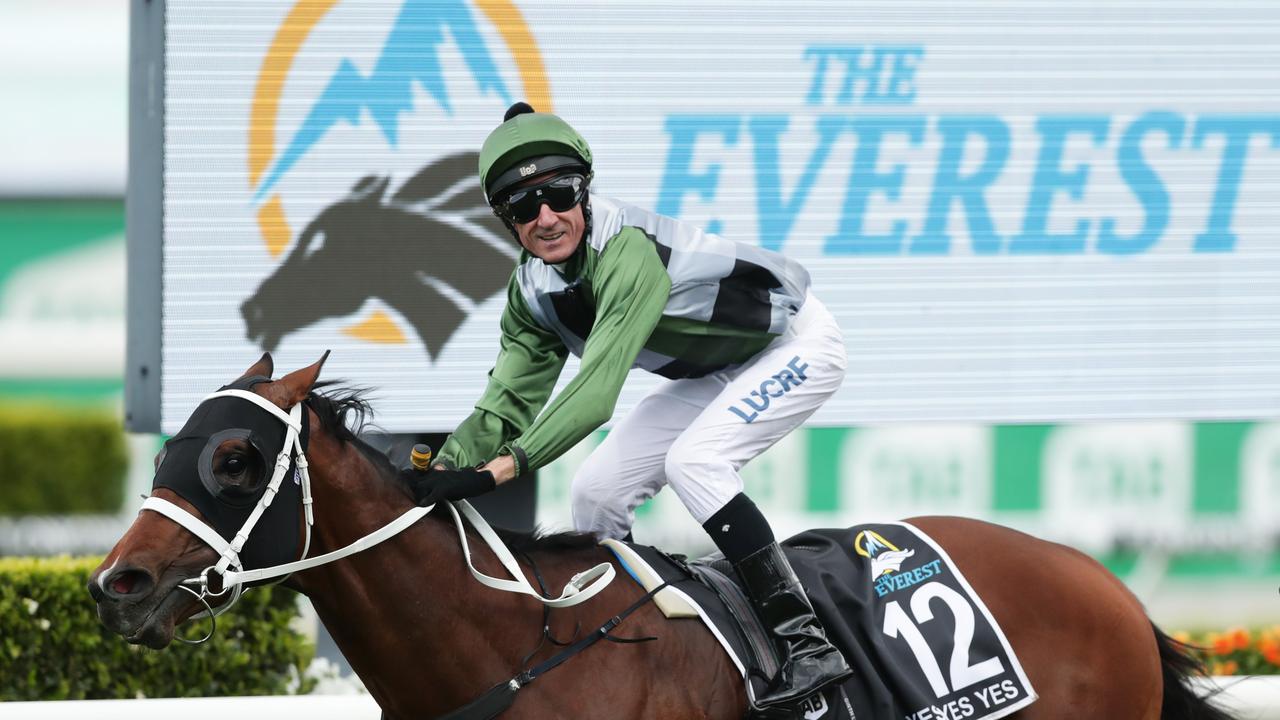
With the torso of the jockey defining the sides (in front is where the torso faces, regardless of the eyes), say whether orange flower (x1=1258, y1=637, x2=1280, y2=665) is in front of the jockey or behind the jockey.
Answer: behind

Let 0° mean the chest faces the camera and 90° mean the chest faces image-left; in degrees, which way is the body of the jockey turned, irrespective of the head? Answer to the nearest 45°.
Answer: approximately 45°

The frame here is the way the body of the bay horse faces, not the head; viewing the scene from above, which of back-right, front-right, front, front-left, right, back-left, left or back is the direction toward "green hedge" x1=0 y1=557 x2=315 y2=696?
front-right

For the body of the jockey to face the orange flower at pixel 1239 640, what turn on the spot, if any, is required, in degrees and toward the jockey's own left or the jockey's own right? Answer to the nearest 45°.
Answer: approximately 180°

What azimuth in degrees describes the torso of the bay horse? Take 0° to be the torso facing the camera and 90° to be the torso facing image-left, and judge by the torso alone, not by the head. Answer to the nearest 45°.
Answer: approximately 90°

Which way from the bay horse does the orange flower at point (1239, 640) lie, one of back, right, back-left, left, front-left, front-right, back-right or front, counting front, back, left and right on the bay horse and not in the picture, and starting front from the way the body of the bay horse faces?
back-right

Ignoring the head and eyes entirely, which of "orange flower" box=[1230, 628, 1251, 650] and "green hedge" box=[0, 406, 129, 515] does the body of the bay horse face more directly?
the green hedge
